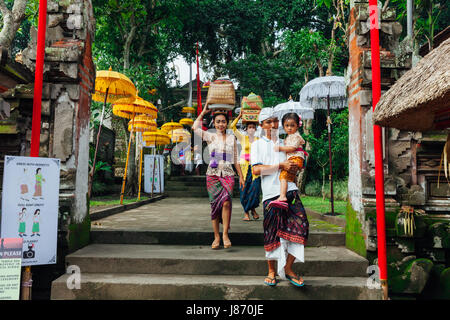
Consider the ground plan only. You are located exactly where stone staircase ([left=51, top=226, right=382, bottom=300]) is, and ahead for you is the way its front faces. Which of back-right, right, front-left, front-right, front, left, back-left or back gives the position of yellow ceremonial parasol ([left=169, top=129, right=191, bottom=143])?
back

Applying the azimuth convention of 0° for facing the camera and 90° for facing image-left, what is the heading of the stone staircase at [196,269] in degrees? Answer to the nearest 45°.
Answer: approximately 0°

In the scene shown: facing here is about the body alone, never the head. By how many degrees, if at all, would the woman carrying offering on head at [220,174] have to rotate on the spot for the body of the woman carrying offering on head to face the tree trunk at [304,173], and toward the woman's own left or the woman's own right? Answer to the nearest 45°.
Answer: approximately 135° to the woman's own left

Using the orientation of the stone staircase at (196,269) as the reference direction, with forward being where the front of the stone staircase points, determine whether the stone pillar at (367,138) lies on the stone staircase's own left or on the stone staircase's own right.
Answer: on the stone staircase's own left

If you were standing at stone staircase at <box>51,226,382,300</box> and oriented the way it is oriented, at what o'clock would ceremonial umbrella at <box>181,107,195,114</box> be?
The ceremonial umbrella is roughly at 6 o'clock from the stone staircase.

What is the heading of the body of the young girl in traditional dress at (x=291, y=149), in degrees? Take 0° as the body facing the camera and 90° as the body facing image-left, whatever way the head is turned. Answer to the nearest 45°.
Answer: approximately 45°

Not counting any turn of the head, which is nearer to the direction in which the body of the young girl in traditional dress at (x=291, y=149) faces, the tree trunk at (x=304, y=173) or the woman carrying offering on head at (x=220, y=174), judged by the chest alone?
the woman carrying offering on head

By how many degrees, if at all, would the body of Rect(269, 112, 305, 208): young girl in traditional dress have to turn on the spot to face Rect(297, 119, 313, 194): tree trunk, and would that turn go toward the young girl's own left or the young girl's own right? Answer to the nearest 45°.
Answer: approximately 135° to the young girl's own right

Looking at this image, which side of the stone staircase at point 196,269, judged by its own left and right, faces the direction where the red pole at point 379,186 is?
left

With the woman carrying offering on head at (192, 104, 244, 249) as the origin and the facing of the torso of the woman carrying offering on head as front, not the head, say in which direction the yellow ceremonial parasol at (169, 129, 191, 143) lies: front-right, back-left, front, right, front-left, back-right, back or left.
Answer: back

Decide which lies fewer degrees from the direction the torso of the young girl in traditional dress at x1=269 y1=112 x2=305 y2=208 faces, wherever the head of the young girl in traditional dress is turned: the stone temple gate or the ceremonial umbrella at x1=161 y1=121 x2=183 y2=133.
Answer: the stone temple gate

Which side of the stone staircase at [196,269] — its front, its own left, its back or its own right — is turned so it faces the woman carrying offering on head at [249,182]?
back
